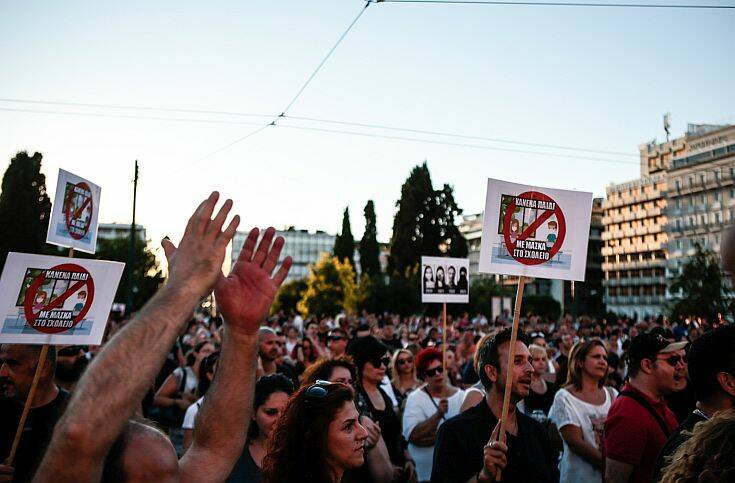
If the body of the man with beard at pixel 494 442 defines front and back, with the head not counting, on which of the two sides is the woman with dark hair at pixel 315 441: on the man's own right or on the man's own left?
on the man's own right

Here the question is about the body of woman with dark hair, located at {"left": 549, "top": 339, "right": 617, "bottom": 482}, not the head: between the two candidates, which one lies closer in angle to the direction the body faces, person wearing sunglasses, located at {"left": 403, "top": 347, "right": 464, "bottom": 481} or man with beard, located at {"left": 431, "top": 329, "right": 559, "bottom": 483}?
the man with beard

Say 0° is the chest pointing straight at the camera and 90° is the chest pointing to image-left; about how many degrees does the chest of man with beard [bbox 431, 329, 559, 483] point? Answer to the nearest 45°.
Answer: approximately 315°

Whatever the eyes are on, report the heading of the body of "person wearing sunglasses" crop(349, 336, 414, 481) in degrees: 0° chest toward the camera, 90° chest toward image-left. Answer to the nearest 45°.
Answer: approximately 315°

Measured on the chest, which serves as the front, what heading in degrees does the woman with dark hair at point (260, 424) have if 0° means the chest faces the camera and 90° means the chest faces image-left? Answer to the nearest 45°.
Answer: approximately 315°

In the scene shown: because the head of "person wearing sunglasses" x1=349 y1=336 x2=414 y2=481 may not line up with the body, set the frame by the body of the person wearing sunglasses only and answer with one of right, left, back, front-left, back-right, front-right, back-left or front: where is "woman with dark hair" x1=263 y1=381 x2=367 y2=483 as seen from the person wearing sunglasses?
front-right

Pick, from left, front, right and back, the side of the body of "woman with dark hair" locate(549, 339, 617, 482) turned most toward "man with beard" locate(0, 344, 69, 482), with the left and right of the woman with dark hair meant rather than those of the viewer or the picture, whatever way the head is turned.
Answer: right

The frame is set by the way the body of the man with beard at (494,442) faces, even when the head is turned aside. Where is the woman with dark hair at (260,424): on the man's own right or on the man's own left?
on the man's own right
